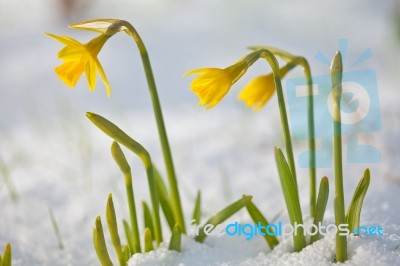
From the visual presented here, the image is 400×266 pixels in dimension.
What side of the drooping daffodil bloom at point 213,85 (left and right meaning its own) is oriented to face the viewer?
left

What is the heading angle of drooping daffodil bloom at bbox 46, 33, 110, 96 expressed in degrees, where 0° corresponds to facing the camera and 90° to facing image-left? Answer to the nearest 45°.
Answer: approximately 90°

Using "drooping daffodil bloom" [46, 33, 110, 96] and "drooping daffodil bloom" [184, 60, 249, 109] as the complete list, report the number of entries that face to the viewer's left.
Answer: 2
